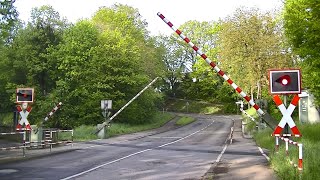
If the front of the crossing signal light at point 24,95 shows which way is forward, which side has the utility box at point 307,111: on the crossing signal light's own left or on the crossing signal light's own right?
on the crossing signal light's own left

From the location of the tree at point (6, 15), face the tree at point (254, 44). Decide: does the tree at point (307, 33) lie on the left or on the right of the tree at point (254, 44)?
right

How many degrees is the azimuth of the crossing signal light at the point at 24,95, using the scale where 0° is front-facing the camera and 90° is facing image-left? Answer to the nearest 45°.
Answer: approximately 0°

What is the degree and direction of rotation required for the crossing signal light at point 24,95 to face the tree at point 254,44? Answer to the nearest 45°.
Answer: approximately 135° to its left

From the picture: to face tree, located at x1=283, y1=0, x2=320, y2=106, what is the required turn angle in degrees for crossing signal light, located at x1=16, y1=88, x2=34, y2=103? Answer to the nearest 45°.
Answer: approximately 90° to its left
